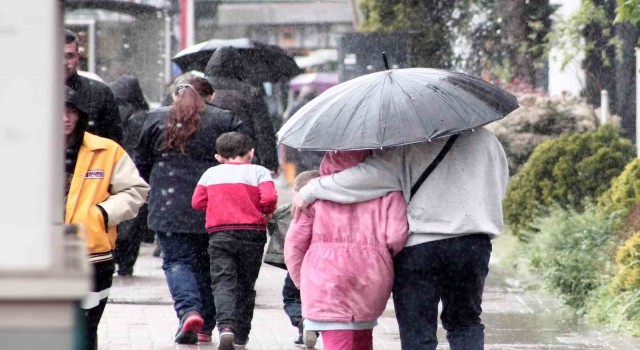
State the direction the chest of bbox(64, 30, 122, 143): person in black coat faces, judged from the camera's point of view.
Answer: toward the camera

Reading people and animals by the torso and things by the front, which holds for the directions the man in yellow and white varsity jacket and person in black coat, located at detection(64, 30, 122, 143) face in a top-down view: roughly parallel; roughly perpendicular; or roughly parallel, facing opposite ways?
roughly parallel

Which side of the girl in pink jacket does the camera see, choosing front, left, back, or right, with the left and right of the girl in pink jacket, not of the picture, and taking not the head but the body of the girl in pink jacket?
back

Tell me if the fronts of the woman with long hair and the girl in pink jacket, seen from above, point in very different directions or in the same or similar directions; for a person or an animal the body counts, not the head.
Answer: same or similar directions

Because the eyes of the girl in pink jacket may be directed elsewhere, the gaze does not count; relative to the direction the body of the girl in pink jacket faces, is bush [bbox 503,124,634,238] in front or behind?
in front

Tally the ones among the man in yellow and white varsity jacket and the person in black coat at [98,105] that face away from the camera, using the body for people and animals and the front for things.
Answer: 0

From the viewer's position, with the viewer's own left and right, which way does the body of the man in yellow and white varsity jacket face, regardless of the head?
facing the viewer

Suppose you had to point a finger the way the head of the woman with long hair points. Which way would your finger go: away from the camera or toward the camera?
away from the camera

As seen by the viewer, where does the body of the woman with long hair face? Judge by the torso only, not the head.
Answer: away from the camera

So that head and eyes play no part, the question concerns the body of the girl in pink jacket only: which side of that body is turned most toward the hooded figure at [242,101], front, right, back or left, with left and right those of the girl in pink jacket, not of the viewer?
front

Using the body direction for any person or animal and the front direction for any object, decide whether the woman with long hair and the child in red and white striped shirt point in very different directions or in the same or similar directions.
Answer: same or similar directions

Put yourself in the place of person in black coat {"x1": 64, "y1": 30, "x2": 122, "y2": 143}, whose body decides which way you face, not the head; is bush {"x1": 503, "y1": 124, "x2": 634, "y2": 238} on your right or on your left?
on your left

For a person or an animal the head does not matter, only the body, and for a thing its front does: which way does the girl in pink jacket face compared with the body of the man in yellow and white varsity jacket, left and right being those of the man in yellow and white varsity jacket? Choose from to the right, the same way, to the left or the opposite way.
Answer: the opposite way

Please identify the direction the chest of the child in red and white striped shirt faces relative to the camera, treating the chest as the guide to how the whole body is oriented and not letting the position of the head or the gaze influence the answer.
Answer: away from the camera

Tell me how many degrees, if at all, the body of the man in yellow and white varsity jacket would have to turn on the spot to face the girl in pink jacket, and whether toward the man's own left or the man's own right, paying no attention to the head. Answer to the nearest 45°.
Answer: approximately 45° to the man's own left

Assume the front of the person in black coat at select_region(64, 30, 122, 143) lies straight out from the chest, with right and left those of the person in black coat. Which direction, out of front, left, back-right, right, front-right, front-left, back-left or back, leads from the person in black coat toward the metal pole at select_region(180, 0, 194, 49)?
back

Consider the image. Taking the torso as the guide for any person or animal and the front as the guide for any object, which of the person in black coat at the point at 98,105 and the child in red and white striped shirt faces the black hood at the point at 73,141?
the person in black coat
